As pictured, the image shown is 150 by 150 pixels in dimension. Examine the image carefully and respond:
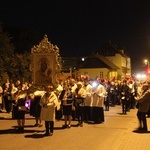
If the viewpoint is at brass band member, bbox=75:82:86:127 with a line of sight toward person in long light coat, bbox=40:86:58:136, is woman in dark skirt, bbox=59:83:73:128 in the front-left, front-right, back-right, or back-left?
front-right

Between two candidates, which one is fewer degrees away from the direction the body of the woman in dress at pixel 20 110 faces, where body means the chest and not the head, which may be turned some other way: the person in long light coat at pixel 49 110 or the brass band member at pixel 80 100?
the person in long light coat

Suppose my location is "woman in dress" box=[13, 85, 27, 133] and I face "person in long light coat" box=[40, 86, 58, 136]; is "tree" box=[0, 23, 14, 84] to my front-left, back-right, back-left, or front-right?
back-left

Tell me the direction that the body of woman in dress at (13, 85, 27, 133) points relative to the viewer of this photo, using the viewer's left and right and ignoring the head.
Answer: facing the viewer

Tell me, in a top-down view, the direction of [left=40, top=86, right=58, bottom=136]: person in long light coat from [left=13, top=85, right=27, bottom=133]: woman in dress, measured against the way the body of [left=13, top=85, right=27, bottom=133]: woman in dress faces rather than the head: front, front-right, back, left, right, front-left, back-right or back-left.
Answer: front-left

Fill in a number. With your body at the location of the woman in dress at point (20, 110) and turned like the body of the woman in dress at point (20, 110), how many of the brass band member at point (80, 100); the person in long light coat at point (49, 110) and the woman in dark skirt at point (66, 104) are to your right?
0

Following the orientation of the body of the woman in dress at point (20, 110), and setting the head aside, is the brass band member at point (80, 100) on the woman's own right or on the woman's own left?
on the woman's own left

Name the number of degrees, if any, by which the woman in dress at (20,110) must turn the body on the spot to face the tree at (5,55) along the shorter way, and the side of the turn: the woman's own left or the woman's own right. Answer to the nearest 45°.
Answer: approximately 180°

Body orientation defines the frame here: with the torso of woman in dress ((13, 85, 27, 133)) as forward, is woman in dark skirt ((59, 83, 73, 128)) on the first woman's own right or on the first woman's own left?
on the first woman's own left
